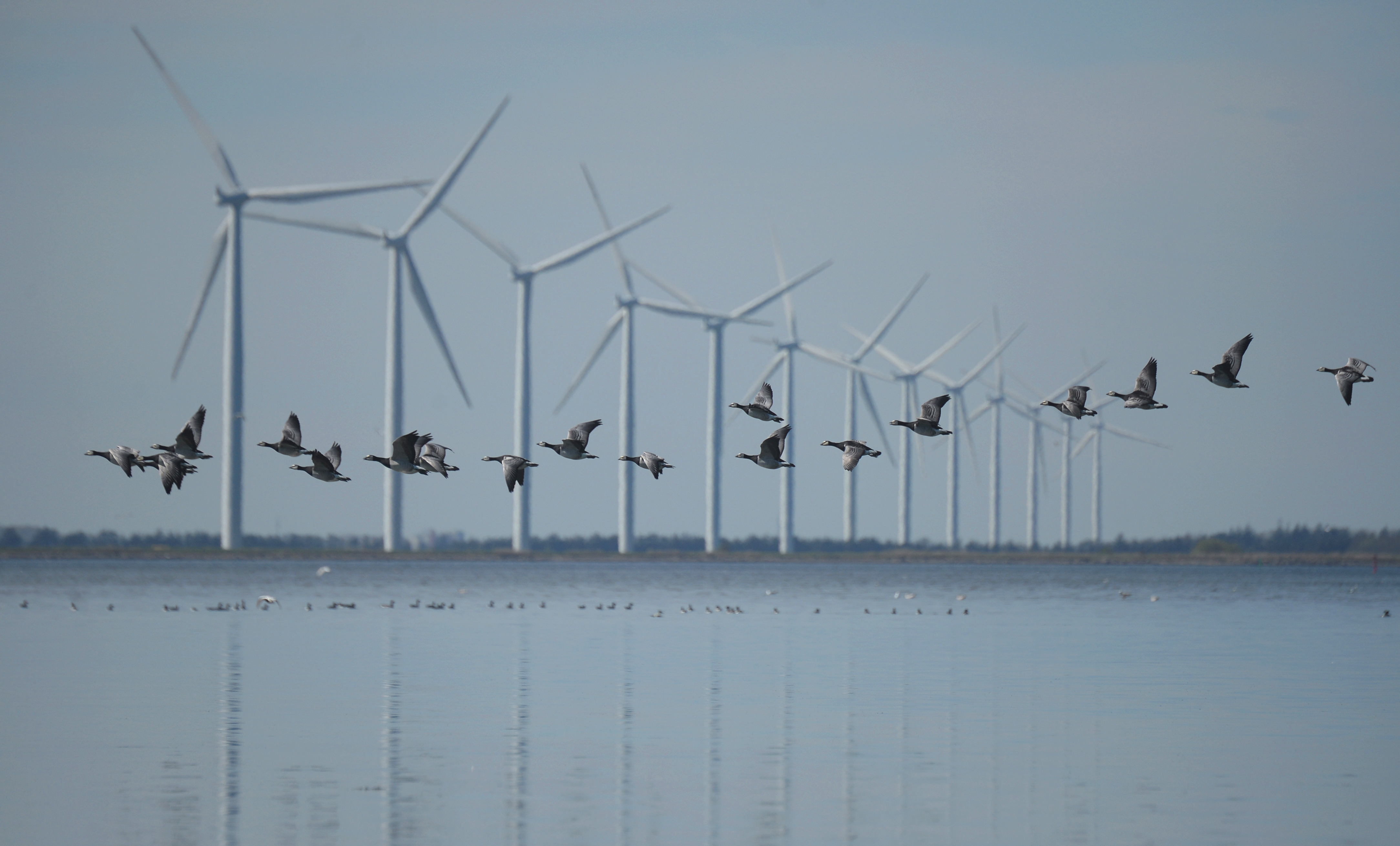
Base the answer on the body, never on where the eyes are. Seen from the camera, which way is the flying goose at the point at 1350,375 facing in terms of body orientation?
to the viewer's left

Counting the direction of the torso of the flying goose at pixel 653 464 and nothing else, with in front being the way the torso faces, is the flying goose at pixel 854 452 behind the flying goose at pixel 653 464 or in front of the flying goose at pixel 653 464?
behind

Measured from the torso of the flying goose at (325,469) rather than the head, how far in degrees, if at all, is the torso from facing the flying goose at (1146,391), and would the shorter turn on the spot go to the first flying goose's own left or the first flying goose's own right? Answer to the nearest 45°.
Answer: approximately 180°

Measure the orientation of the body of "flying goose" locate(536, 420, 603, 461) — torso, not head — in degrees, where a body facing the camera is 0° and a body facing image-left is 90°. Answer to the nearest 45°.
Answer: approximately 90°

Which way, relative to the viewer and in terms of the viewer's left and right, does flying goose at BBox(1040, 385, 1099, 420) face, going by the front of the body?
facing to the left of the viewer

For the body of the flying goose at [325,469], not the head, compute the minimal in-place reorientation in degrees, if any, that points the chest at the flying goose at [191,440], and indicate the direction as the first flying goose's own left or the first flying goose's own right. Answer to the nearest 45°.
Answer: approximately 45° to the first flying goose's own left

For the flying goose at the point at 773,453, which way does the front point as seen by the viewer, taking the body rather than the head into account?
to the viewer's left

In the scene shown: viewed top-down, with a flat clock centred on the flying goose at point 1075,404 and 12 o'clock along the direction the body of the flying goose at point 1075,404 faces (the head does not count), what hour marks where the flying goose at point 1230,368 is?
the flying goose at point 1230,368 is roughly at 6 o'clock from the flying goose at point 1075,404.

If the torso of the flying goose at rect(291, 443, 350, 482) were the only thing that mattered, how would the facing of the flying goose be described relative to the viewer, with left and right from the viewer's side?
facing to the left of the viewer

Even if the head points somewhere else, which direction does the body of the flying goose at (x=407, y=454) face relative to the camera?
to the viewer's left

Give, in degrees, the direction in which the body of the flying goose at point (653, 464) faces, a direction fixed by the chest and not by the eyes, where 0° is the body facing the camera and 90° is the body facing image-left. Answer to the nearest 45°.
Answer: approximately 90°

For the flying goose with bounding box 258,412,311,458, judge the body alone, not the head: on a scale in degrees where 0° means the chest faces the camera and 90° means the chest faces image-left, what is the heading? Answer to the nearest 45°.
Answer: approximately 90°

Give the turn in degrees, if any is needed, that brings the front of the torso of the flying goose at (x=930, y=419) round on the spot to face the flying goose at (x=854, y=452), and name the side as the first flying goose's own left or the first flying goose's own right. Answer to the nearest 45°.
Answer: approximately 45° to the first flying goose's own right
